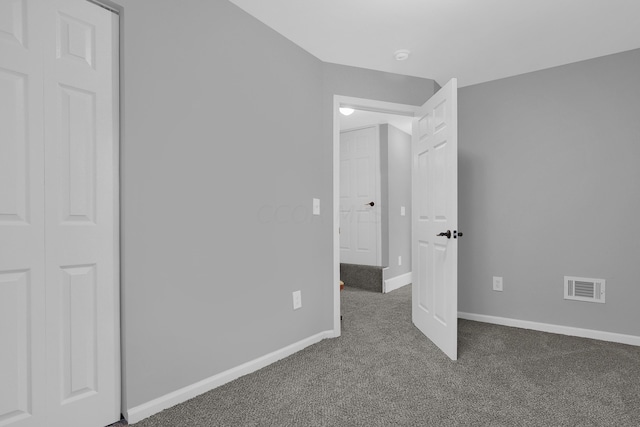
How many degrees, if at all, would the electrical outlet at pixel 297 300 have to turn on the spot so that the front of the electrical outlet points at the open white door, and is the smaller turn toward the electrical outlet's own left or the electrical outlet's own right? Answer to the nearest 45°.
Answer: approximately 45° to the electrical outlet's own left

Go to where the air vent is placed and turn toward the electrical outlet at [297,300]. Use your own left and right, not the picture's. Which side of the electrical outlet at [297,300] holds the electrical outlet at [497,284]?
right

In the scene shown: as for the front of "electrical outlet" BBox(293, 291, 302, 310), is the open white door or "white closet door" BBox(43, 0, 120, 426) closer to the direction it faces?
the open white door

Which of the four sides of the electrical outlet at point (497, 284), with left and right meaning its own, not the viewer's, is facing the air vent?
left

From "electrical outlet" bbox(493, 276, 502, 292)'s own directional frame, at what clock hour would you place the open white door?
The open white door is roughly at 1 o'clock from the electrical outlet.

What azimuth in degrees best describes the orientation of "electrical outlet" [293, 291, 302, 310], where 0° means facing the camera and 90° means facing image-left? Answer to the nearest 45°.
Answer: approximately 315°
